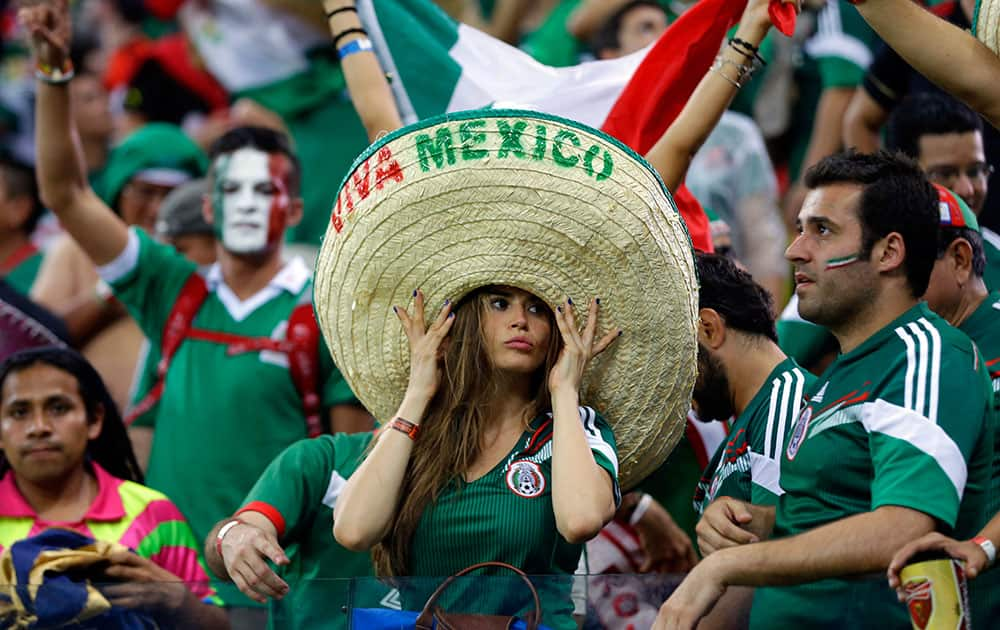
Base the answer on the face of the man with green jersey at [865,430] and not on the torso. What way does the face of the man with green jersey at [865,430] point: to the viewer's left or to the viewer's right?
to the viewer's left

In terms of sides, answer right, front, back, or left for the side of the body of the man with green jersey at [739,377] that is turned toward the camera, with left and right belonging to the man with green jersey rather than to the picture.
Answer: left

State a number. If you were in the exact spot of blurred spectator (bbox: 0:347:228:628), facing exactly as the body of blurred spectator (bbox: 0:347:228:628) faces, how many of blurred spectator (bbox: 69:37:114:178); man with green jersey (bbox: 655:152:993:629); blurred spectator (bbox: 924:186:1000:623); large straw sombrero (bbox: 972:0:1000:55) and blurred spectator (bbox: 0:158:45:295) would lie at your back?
2

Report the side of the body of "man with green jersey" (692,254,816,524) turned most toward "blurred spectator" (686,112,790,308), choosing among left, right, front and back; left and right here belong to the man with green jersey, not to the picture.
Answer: right

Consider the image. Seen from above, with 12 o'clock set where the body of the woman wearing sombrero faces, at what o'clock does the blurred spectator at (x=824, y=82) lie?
The blurred spectator is roughly at 7 o'clock from the woman wearing sombrero.

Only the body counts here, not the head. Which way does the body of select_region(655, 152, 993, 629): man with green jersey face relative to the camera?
to the viewer's left

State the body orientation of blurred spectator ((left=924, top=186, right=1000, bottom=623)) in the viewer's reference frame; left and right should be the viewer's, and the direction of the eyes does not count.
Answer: facing to the left of the viewer

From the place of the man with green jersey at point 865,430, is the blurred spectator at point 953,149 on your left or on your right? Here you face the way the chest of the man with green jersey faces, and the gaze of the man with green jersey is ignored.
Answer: on your right

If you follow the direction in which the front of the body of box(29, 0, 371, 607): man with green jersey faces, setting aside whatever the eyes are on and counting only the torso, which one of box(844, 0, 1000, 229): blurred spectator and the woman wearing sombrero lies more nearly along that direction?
the woman wearing sombrero

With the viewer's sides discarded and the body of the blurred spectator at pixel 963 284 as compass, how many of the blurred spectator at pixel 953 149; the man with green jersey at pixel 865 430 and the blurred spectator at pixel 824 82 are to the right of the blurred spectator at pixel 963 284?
2

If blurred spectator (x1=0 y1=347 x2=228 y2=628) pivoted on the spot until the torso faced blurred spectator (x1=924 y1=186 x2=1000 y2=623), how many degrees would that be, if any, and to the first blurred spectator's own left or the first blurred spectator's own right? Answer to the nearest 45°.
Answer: approximately 45° to the first blurred spectator's own left

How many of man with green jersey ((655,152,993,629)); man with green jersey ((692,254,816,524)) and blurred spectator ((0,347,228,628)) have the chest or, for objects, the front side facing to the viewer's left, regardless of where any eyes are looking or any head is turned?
2
